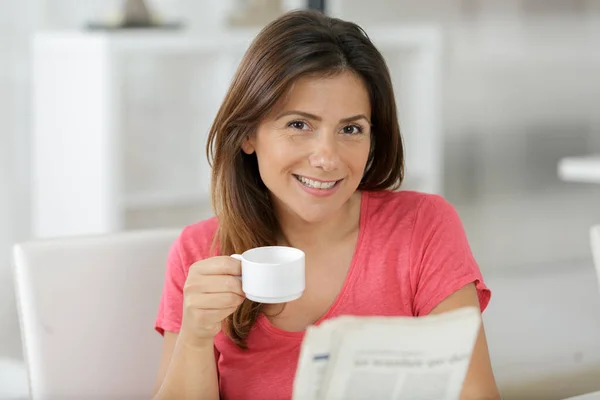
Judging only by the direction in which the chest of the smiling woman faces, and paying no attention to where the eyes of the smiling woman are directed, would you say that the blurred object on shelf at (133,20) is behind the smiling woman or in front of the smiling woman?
behind

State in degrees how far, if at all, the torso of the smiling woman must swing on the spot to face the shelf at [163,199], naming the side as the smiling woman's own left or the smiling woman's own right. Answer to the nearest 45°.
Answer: approximately 180°

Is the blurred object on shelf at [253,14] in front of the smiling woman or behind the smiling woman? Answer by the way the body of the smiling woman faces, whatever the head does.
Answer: behind

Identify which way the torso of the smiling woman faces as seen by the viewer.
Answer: toward the camera
